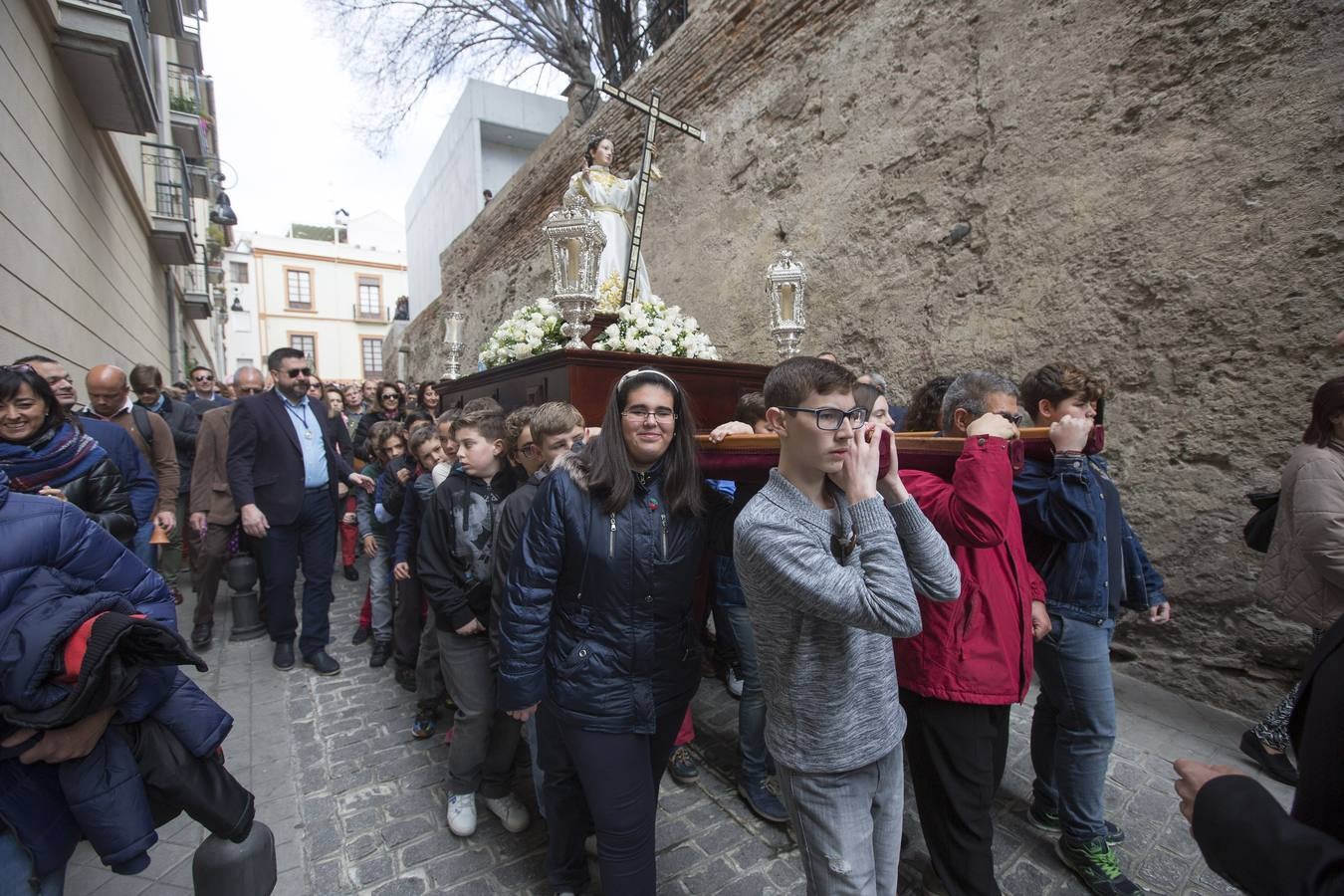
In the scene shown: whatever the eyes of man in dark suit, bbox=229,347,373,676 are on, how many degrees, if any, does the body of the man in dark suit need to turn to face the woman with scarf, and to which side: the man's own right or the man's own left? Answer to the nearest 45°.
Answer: approximately 90° to the man's own right

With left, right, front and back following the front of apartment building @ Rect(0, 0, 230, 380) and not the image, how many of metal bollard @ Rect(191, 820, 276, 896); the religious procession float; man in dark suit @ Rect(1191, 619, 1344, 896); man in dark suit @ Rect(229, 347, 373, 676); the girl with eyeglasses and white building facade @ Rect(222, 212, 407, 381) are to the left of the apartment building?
1

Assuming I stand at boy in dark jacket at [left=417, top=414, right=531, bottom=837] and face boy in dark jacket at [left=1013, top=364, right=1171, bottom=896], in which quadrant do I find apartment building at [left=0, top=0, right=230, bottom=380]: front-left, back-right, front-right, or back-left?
back-left

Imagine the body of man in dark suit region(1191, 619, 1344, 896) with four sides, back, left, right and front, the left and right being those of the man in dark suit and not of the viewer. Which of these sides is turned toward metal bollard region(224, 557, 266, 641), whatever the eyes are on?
front

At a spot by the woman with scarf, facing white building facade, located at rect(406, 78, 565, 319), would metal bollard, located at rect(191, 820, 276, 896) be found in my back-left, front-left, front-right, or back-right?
back-right

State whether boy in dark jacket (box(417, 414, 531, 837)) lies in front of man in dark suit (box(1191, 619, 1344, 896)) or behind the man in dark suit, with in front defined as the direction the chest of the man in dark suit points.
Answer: in front

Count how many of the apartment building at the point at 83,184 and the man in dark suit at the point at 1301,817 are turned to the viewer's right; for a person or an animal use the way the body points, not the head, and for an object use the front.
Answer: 1

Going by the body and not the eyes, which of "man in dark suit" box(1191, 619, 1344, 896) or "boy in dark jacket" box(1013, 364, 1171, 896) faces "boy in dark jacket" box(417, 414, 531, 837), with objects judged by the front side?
the man in dark suit

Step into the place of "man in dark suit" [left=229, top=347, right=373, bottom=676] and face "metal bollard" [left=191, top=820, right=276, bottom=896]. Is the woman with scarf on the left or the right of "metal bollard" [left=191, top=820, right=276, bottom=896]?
right

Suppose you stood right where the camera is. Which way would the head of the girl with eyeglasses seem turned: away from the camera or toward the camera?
toward the camera

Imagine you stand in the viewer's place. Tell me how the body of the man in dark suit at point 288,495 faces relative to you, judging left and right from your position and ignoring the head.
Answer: facing the viewer and to the right of the viewer

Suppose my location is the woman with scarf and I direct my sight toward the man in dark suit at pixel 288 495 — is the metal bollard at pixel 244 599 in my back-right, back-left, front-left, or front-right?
front-left

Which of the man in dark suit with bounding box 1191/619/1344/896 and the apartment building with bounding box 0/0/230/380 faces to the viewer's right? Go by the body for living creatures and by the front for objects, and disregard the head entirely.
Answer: the apartment building

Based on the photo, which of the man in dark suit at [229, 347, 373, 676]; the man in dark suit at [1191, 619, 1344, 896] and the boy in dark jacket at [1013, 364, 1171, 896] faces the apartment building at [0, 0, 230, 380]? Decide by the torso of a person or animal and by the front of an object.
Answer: the man in dark suit at [1191, 619, 1344, 896]

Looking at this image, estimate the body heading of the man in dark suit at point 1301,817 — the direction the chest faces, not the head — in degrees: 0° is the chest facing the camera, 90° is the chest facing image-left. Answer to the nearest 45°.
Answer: approximately 90°

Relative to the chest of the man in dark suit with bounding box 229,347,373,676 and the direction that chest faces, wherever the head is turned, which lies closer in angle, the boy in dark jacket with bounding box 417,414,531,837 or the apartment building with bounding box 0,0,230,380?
the boy in dark jacket
